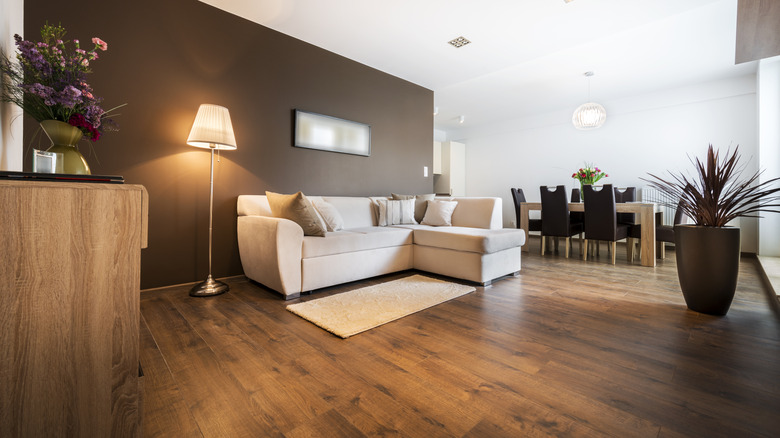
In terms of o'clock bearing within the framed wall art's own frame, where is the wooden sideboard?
The wooden sideboard is roughly at 2 o'clock from the framed wall art.

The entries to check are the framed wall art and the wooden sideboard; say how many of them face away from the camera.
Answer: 0

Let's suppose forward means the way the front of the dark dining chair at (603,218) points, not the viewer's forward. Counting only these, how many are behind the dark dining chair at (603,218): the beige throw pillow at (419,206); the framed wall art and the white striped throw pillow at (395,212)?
3

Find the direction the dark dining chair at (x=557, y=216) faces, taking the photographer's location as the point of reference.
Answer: facing away from the viewer and to the right of the viewer

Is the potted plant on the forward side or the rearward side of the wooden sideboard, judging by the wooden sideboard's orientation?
on the forward side

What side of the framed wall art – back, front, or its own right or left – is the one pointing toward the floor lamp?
right

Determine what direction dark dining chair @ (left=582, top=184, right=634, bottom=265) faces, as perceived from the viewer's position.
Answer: facing away from the viewer and to the right of the viewer

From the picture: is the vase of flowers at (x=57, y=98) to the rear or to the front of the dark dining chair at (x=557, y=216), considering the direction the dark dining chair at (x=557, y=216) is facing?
to the rear

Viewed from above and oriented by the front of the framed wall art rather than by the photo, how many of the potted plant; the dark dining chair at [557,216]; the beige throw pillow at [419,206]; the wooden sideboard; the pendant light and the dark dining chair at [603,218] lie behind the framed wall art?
0

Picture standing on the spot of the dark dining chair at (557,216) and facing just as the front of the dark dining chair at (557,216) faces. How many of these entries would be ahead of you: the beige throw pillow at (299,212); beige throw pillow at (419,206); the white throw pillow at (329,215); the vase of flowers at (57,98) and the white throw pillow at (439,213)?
0

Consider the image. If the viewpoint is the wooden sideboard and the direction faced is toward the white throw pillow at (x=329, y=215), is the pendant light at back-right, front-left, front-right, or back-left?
front-right

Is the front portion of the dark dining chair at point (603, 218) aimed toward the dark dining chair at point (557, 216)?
no

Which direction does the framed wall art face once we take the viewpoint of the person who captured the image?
facing the viewer and to the right of the viewer

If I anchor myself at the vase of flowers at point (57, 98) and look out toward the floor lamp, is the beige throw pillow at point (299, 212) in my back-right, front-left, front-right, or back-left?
front-right

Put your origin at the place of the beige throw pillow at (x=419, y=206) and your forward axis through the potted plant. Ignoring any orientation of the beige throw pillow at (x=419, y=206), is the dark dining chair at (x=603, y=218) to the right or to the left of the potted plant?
left

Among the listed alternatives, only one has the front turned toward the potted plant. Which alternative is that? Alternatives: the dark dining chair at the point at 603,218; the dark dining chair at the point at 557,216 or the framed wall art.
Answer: the framed wall art
